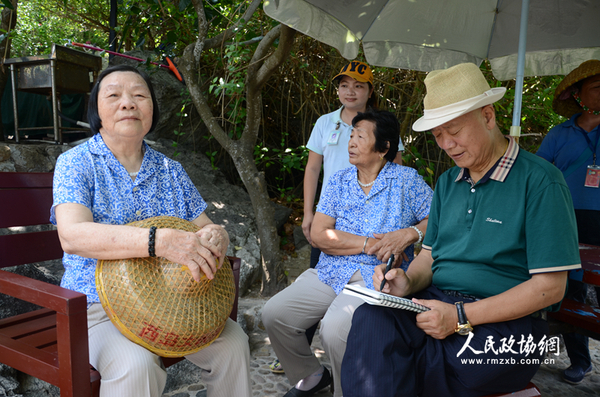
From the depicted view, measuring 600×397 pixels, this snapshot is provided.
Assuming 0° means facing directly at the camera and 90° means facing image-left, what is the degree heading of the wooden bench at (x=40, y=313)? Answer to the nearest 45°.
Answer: approximately 315°

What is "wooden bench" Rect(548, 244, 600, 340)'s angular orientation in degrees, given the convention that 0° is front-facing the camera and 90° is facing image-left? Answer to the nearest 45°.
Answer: approximately 45°

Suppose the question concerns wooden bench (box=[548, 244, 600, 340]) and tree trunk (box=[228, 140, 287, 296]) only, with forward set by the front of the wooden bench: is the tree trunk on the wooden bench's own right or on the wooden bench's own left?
on the wooden bench's own right

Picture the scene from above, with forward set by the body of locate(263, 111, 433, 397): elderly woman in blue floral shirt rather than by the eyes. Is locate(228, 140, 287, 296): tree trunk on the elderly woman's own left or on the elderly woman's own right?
on the elderly woman's own right

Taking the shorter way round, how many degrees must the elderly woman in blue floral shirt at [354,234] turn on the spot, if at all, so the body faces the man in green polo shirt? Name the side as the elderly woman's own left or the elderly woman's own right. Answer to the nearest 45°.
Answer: approximately 90° to the elderly woman's own left

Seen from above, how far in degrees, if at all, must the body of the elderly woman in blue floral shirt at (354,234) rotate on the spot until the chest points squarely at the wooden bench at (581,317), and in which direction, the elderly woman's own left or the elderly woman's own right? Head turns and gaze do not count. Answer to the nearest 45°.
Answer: approximately 135° to the elderly woman's own left

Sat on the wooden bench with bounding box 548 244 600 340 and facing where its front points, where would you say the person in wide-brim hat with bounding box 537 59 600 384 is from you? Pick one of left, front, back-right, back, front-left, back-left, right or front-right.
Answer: back-right

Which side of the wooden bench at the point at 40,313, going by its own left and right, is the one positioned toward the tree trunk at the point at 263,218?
left
